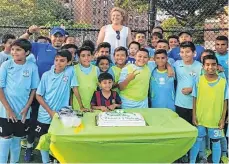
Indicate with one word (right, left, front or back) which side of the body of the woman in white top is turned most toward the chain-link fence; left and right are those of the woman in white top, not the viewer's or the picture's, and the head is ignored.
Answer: back

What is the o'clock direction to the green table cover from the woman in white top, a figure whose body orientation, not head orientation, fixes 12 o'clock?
The green table cover is roughly at 12 o'clock from the woman in white top.

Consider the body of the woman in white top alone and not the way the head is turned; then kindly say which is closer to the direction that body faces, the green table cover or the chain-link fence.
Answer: the green table cover

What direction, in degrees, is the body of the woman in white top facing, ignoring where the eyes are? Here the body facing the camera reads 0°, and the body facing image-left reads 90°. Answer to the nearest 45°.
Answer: approximately 0°

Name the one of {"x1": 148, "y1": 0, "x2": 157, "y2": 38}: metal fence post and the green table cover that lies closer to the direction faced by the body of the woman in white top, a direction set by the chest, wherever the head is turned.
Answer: the green table cover

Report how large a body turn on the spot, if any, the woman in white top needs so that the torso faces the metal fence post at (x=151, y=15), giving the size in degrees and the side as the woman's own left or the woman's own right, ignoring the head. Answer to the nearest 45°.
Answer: approximately 135° to the woman's own left
